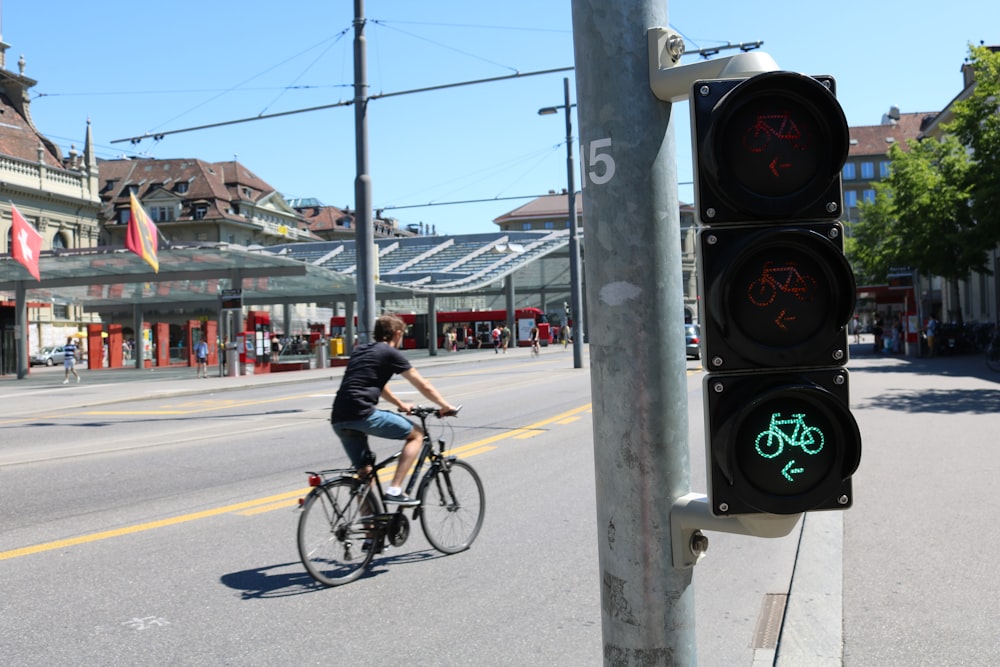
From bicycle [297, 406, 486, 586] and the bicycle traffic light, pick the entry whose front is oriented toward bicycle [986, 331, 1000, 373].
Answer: bicycle [297, 406, 486, 586]

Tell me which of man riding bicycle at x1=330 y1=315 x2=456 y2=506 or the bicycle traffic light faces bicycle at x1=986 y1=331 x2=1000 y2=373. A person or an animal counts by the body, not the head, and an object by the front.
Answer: the man riding bicycle

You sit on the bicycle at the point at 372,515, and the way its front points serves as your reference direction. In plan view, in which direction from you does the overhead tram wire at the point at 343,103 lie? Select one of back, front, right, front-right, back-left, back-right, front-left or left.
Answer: front-left

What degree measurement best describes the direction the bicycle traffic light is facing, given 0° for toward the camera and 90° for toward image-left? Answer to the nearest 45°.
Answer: approximately 0°

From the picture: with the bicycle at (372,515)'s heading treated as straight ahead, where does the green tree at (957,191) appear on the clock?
The green tree is roughly at 12 o'clock from the bicycle.

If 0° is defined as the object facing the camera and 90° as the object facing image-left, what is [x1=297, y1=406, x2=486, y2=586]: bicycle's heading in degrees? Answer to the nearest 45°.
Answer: approximately 225°

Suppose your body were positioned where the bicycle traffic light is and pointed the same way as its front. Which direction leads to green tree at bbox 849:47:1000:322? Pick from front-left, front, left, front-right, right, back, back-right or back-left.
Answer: back

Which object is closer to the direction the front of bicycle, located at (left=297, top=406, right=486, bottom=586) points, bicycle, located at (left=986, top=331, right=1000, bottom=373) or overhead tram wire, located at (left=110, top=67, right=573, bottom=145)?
the bicycle

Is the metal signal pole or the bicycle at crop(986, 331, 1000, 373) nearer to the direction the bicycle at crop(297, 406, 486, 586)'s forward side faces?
the bicycle

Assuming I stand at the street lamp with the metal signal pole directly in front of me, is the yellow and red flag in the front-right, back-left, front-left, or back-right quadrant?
front-right

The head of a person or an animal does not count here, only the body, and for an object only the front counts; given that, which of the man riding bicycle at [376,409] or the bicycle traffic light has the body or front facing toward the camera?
the bicycle traffic light

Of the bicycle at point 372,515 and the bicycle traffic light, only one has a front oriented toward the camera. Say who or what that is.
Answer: the bicycle traffic light

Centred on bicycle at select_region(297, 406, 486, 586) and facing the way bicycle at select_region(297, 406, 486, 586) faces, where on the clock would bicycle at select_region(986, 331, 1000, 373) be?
bicycle at select_region(986, 331, 1000, 373) is roughly at 12 o'clock from bicycle at select_region(297, 406, 486, 586).

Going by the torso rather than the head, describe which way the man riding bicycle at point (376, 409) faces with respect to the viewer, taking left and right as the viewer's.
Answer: facing away from the viewer and to the right of the viewer

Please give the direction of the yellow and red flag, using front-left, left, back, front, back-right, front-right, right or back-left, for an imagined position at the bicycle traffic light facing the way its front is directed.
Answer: back-right

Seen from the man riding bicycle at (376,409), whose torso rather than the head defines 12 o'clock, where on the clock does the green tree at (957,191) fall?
The green tree is roughly at 12 o'clock from the man riding bicycle.
